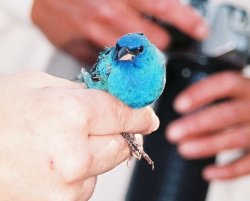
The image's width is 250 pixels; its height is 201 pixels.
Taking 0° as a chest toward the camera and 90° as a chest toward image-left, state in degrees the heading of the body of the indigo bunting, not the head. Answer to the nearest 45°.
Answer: approximately 315°
